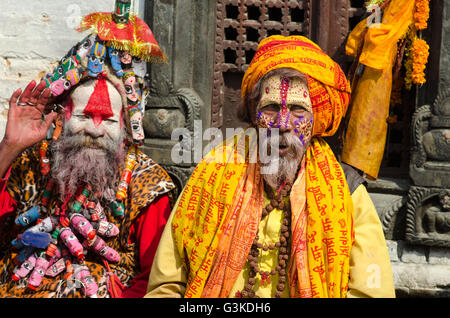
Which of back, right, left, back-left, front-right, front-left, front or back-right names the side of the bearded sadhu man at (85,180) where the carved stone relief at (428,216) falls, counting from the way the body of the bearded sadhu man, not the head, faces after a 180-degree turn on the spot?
right

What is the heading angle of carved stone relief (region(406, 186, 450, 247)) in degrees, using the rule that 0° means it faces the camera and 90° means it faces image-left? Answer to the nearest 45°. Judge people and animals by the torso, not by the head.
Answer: approximately 0°

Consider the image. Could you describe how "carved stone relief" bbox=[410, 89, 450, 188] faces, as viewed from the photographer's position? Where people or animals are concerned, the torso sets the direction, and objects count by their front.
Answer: facing the viewer

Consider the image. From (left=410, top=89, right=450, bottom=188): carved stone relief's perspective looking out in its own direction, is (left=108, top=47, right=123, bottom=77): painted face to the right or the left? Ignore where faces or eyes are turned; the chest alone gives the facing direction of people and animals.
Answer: on its right

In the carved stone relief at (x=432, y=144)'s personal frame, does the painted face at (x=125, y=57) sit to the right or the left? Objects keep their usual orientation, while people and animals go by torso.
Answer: on its right

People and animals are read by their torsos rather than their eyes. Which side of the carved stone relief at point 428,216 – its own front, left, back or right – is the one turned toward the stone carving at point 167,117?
right

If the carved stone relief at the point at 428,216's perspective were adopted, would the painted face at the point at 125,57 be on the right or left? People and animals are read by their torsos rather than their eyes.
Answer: on its right

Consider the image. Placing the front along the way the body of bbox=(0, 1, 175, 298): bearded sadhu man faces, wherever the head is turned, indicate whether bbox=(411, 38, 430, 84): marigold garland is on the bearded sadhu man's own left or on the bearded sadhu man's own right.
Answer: on the bearded sadhu man's own left

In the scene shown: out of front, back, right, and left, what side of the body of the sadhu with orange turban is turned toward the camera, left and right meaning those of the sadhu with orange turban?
front
